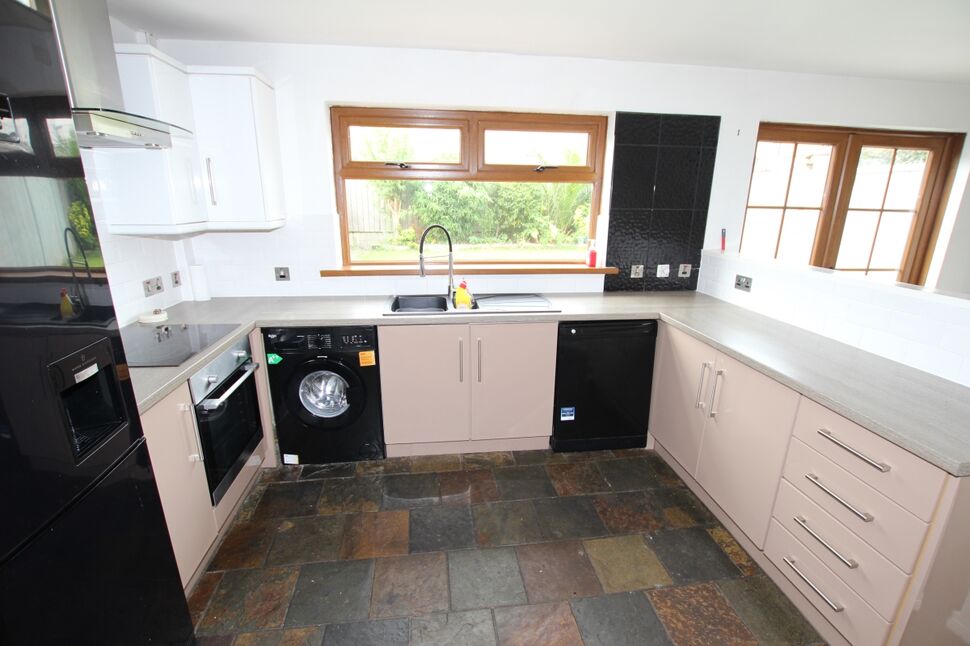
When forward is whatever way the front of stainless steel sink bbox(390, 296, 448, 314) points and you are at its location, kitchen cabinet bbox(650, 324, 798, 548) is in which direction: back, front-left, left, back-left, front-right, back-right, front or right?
front-left

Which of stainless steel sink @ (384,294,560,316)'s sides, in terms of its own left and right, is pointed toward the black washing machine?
right

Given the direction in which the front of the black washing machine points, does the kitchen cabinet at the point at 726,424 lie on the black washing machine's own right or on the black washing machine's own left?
on the black washing machine's own left

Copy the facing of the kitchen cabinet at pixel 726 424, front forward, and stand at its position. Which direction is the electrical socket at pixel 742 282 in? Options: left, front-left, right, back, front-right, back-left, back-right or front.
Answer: back-right

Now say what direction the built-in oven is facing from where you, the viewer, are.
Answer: facing the viewer and to the right of the viewer

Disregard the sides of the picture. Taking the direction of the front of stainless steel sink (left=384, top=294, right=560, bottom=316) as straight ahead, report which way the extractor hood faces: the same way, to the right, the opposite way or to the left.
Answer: to the left

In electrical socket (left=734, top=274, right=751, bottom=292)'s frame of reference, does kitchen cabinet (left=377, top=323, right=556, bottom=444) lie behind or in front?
in front

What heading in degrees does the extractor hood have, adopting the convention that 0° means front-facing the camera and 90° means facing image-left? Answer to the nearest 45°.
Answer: approximately 315°

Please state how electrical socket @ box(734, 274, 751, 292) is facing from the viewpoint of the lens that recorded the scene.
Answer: facing the viewer and to the left of the viewer

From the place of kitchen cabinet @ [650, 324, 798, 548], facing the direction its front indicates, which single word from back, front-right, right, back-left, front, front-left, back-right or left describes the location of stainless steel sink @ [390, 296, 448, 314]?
front-right

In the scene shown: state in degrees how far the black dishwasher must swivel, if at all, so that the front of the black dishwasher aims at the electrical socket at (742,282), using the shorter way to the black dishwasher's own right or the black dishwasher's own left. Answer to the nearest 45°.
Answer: approximately 135° to the black dishwasher's own left

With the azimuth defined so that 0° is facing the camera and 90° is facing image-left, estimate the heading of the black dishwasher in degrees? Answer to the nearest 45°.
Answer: approximately 0°
